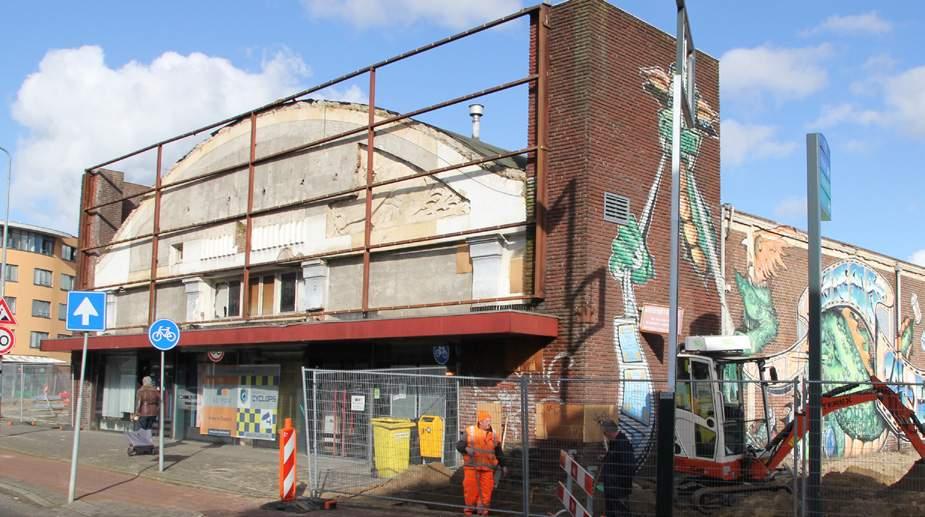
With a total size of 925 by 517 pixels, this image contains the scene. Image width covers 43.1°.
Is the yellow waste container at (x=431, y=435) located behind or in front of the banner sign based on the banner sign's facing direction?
in front

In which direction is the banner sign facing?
toward the camera

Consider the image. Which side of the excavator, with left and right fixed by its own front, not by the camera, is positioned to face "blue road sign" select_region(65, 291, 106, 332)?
back

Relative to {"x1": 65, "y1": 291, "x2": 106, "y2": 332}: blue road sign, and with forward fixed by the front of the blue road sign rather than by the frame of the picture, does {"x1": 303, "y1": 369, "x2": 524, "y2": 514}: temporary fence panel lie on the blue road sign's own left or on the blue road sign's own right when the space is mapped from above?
on the blue road sign's own left

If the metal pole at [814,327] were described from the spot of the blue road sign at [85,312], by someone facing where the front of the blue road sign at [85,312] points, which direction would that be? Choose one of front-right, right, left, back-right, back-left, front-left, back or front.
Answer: front-left

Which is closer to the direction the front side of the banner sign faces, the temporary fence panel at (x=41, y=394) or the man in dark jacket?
the man in dark jacket

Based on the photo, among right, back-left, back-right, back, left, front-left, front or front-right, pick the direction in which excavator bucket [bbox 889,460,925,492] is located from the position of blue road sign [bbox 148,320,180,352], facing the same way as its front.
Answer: front-left

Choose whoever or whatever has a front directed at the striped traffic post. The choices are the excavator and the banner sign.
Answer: the banner sign

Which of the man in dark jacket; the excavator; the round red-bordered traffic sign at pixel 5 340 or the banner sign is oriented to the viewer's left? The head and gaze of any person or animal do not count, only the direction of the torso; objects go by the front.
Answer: the man in dark jacket

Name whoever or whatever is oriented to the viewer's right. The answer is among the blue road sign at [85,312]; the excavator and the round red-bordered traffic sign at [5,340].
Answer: the excavator

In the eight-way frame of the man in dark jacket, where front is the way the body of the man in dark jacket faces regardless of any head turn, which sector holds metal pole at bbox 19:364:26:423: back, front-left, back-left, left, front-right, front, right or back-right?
front-right

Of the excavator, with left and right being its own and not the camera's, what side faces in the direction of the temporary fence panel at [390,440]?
back

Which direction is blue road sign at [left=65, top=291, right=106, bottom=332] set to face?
toward the camera

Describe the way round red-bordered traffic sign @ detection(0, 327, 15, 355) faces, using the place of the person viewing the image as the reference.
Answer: facing the viewer
